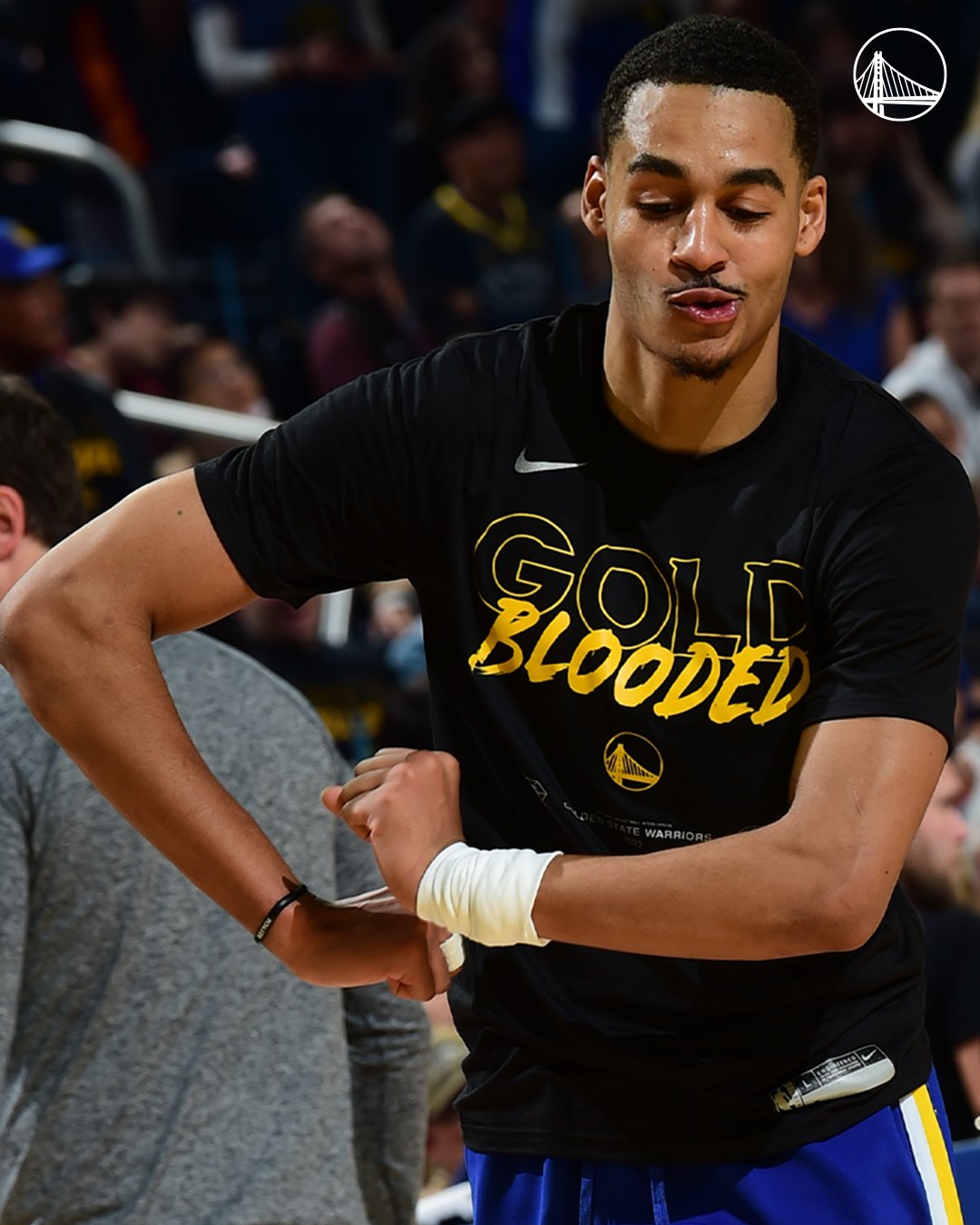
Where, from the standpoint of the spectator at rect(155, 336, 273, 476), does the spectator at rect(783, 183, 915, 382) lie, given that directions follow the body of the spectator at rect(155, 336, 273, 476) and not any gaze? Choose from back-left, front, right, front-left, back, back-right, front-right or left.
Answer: front-left

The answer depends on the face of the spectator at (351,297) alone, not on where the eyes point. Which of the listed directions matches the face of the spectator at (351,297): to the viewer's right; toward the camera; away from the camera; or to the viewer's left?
toward the camera

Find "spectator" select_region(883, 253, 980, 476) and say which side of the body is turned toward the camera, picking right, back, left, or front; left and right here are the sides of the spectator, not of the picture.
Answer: front

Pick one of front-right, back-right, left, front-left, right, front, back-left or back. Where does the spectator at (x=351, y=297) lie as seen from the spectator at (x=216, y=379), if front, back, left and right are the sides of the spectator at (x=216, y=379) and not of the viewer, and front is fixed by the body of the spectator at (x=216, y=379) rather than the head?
left

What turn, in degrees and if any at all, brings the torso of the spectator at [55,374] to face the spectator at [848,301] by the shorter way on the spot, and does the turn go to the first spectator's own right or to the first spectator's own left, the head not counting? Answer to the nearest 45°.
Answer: approximately 45° to the first spectator's own left

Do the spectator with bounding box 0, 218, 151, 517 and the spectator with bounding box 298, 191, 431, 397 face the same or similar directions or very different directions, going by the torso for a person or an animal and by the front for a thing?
same or similar directions

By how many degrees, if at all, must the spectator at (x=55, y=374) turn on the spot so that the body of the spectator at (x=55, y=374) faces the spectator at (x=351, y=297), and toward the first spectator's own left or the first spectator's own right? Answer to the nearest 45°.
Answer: approximately 90° to the first spectator's own left

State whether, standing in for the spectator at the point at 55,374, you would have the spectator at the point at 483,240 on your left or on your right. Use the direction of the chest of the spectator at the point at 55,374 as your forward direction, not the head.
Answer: on your left

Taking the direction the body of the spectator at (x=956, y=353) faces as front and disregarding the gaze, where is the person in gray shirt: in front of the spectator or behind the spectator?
in front

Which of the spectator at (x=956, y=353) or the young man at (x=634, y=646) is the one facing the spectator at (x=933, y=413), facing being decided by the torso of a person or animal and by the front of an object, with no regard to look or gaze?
the spectator at (x=956, y=353)

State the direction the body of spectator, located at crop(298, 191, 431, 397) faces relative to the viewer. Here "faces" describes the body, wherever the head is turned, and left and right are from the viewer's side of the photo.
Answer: facing the viewer and to the right of the viewer

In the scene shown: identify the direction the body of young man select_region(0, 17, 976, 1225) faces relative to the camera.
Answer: toward the camera

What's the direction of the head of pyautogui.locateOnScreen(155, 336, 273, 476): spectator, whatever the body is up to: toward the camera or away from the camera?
toward the camera

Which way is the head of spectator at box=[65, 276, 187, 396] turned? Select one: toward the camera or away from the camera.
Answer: toward the camera

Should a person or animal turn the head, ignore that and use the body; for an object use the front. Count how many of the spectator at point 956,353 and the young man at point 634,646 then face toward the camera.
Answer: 2

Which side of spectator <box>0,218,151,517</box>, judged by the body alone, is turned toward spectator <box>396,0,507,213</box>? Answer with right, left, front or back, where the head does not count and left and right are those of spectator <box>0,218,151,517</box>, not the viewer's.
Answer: left

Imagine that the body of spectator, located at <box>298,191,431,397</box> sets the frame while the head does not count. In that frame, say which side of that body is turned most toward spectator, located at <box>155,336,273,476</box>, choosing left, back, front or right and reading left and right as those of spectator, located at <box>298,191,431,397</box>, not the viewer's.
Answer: right

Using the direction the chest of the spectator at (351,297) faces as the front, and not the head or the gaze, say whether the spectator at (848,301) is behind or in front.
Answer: in front

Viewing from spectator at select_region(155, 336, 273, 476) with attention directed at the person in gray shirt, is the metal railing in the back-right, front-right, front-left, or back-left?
back-right

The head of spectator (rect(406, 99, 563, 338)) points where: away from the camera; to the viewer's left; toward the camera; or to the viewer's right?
toward the camera

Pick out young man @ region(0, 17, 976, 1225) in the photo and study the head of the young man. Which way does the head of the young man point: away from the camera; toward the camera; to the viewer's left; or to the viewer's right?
toward the camera
